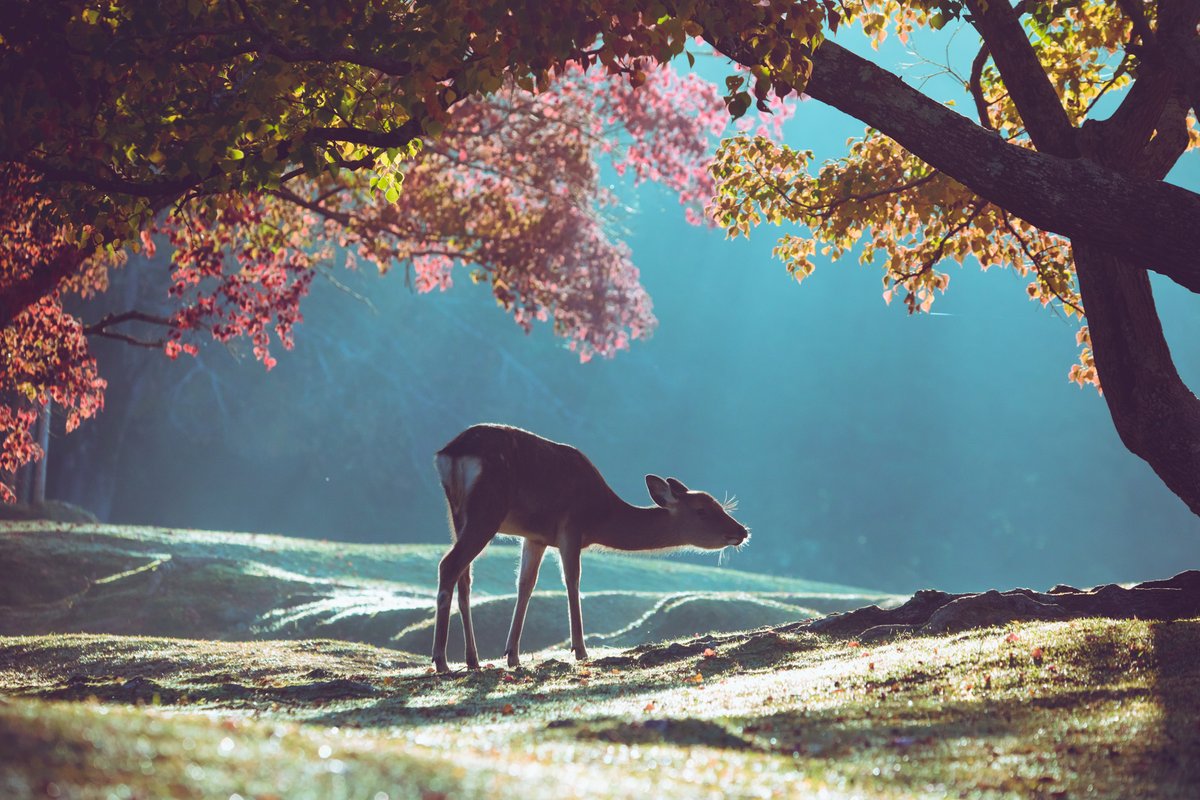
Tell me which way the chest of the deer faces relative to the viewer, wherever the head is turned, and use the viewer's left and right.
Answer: facing away from the viewer and to the right of the viewer

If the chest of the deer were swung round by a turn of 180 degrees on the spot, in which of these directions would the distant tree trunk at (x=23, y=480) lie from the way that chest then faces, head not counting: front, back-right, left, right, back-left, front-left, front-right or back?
right

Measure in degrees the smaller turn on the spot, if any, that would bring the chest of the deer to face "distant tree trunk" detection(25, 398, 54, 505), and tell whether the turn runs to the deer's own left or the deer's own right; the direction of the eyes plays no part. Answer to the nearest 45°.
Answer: approximately 90° to the deer's own left

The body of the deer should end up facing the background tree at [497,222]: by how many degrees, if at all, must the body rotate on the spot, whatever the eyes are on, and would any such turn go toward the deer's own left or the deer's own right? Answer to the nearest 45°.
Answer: approximately 45° to the deer's own left
